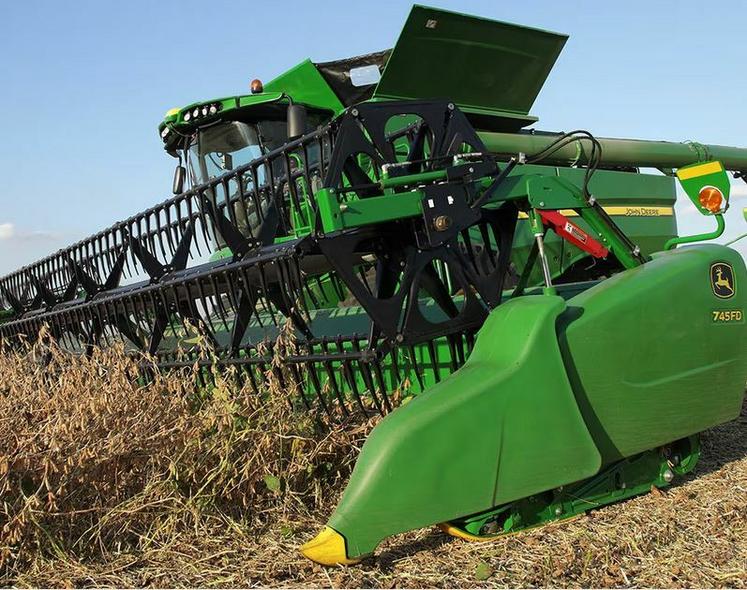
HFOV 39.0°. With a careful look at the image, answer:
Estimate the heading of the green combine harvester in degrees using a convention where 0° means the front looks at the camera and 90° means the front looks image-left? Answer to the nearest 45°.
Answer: approximately 45°
